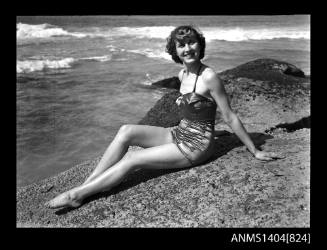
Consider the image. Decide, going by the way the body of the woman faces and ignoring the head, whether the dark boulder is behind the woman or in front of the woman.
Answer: behind

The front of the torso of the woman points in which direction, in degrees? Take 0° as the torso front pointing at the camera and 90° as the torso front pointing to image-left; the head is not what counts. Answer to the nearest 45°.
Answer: approximately 45°
